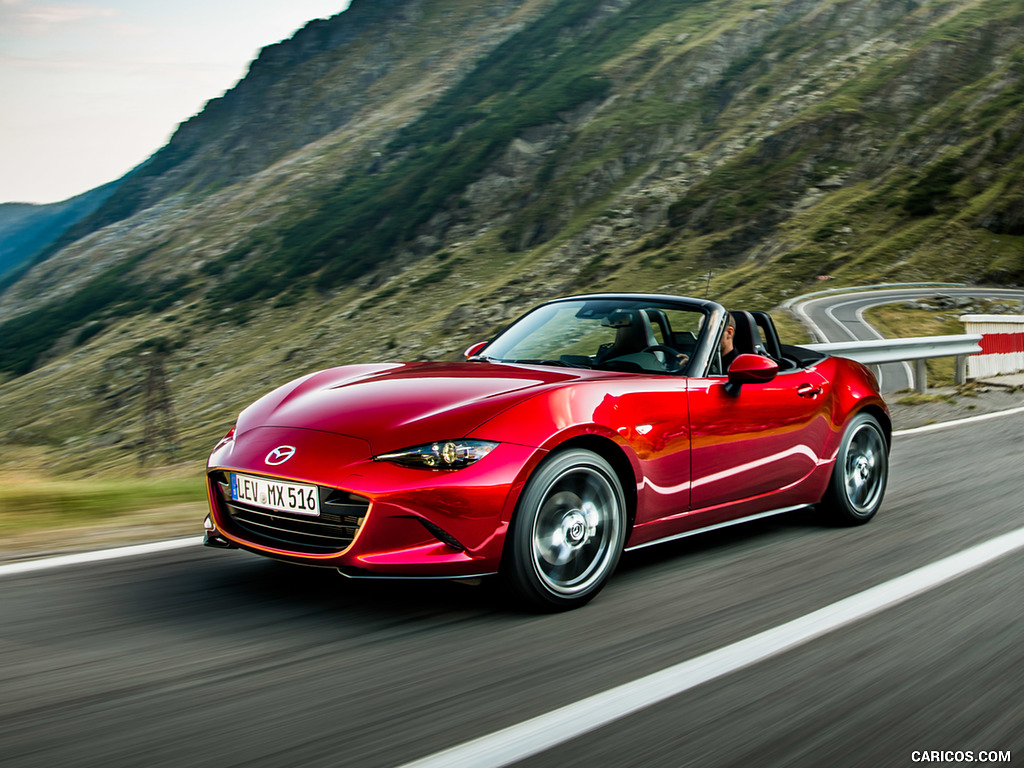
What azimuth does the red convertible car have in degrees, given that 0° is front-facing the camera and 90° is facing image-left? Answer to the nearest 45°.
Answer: approximately 45°

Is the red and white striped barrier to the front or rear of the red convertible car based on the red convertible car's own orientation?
to the rear

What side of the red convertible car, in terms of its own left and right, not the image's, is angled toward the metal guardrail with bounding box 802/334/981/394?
back
